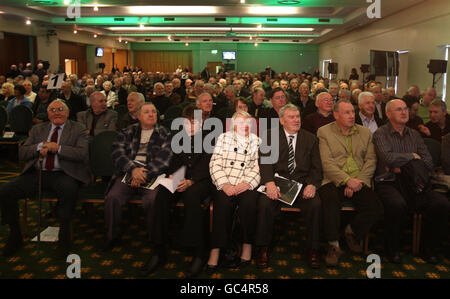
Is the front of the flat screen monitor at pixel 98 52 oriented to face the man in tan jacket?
yes

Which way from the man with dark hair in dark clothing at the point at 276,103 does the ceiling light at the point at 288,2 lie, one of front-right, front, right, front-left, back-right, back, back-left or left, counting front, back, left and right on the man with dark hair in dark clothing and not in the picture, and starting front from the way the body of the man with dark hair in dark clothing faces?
back-left

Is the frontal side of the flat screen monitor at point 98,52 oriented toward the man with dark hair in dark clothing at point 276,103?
yes

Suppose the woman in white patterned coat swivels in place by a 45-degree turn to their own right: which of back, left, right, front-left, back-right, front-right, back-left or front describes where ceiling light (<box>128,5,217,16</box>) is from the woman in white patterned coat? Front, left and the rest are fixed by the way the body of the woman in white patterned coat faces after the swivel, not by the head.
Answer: back-right

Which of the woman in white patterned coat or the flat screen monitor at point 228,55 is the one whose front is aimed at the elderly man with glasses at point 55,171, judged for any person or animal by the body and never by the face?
the flat screen monitor
